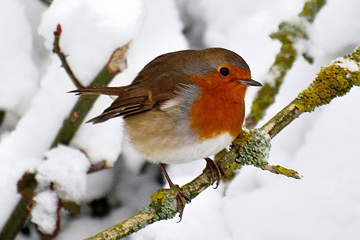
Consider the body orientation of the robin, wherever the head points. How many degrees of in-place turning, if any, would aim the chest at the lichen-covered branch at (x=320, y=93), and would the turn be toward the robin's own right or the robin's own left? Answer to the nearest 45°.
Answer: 0° — it already faces it

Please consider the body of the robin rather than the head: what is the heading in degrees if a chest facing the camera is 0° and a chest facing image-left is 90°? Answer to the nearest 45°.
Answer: approximately 270°
